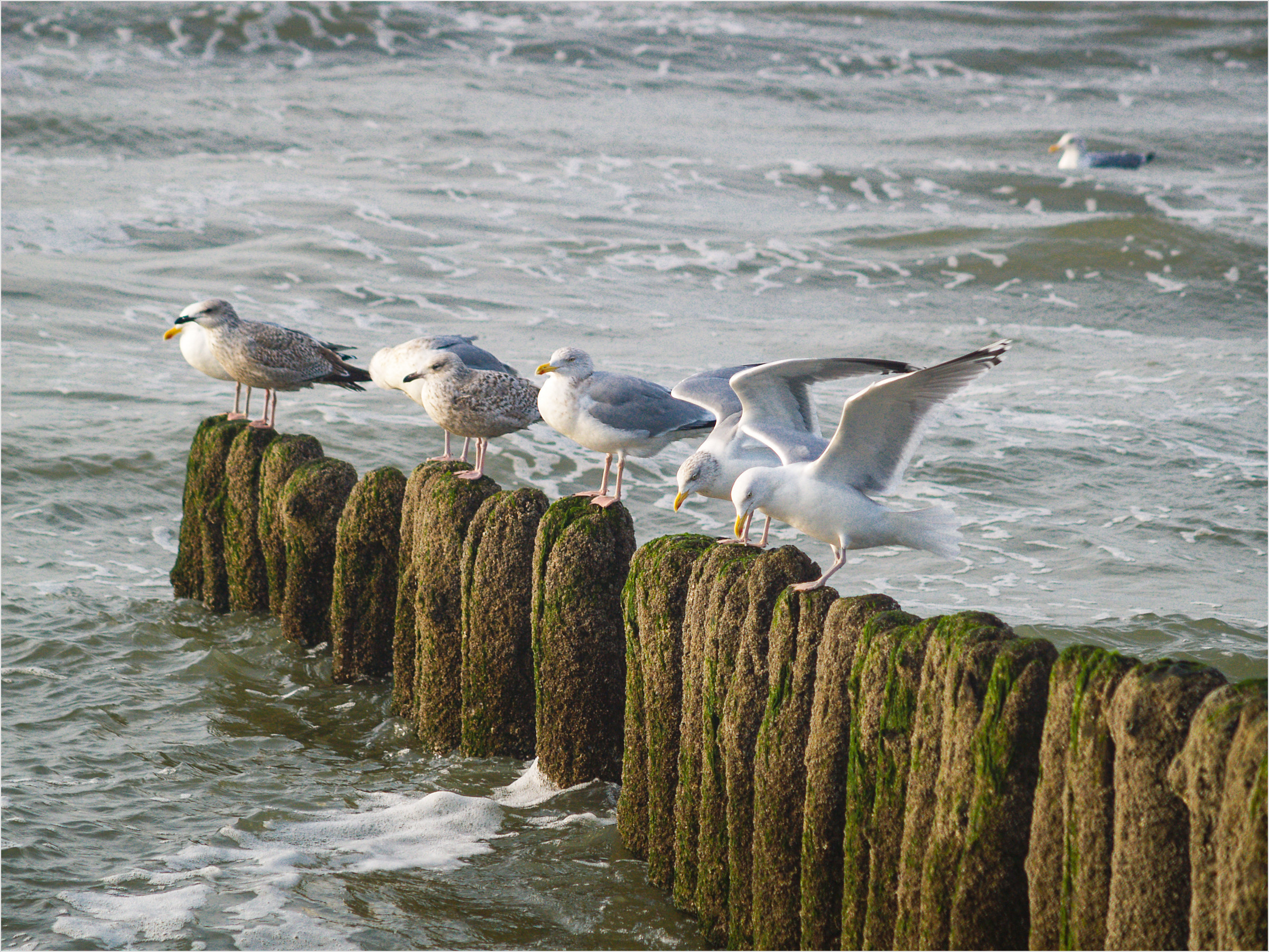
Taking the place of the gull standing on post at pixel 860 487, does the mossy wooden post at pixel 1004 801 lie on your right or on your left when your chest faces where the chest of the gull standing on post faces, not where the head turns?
on your left

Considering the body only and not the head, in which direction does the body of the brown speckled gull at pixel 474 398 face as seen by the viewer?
to the viewer's left

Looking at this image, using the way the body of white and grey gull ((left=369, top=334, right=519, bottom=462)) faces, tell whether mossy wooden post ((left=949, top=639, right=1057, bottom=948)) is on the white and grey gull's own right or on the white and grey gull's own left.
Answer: on the white and grey gull's own left

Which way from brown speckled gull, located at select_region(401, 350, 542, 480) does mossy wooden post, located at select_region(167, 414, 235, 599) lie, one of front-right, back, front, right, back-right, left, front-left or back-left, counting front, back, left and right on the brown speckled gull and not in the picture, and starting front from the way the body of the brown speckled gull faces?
front-right

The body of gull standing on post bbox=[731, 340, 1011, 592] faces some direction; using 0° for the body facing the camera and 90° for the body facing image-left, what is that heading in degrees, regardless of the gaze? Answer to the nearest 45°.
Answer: approximately 90°

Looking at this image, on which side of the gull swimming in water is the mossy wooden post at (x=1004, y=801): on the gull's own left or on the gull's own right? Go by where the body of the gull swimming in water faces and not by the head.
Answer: on the gull's own left

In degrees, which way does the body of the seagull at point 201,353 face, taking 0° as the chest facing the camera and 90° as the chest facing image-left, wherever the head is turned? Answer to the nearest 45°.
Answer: approximately 90°

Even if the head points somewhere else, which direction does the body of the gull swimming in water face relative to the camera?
to the viewer's left

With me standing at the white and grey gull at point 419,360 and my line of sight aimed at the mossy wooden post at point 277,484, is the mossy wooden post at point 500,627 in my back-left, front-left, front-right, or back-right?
back-left

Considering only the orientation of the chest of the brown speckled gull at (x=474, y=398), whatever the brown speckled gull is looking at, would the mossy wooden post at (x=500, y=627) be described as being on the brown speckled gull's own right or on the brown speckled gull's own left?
on the brown speckled gull's own left

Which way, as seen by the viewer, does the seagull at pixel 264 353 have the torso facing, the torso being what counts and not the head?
to the viewer's left

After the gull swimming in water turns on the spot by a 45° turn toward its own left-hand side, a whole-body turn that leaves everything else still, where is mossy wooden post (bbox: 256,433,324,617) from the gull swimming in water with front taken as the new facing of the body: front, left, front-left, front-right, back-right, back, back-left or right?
front-left
